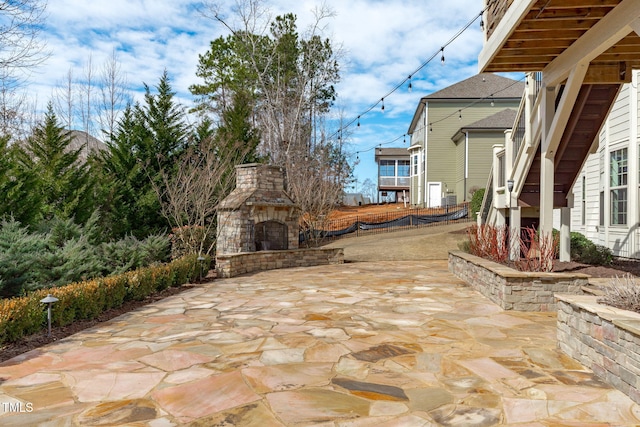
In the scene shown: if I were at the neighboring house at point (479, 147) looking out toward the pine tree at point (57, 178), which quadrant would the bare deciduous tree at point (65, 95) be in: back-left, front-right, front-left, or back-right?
front-right

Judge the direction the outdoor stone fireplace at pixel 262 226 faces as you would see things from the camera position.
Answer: facing the viewer and to the right of the viewer

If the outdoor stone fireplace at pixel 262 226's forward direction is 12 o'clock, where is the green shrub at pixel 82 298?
The green shrub is roughly at 2 o'clock from the outdoor stone fireplace.

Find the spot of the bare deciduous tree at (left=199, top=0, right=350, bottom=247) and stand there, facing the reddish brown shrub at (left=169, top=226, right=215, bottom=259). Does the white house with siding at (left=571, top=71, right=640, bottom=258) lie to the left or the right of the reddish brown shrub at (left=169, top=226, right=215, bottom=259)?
left

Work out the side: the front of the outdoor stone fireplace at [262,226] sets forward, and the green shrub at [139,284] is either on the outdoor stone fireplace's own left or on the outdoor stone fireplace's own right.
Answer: on the outdoor stone fireplace's own right

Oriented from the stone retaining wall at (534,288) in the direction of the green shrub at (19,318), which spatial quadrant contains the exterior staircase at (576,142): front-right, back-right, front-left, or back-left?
back-right

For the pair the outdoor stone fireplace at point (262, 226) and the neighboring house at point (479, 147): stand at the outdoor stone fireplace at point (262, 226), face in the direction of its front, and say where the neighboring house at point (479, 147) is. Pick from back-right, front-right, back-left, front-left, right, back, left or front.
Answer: left

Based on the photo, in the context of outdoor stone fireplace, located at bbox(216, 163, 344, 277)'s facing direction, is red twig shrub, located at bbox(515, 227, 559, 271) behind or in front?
in front

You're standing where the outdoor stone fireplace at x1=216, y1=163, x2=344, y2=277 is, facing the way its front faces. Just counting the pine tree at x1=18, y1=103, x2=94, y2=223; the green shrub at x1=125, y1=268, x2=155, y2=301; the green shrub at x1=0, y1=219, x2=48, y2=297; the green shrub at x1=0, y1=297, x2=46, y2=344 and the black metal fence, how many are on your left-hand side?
1

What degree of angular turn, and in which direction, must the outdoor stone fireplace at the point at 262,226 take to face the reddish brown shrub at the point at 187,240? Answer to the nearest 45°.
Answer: approximately 135° to its right

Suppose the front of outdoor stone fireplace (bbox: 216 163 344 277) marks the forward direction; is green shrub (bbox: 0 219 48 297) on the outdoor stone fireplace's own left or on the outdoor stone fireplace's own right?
on the outdoor stone fireplace's own right

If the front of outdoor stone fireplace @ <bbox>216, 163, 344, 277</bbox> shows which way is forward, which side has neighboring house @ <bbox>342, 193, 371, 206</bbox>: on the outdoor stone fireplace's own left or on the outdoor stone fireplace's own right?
on the outdoor stone fireplace's own left

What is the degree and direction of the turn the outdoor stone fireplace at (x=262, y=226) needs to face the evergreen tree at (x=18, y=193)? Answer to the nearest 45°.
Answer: approximately 90° to its right
